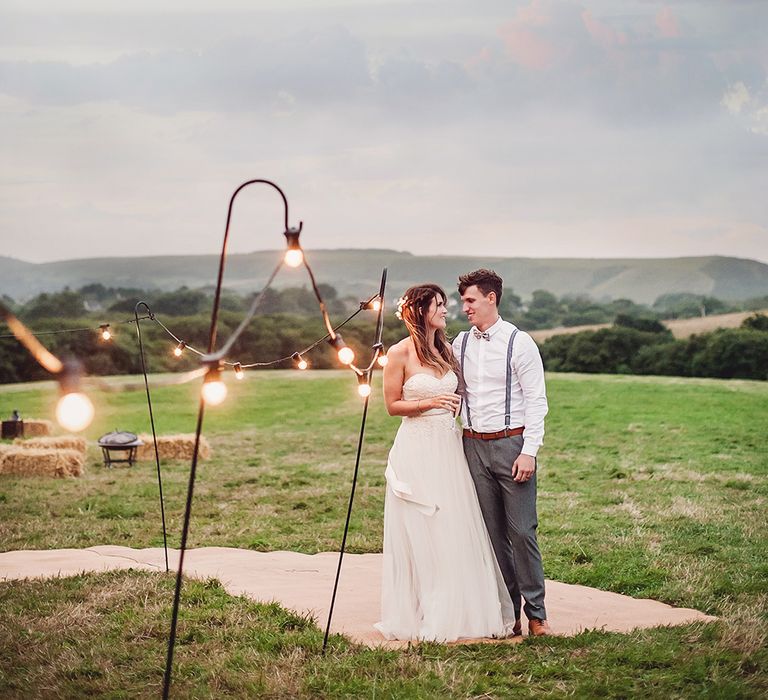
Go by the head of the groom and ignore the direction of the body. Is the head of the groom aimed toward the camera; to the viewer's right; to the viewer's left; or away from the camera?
to the viewer's left

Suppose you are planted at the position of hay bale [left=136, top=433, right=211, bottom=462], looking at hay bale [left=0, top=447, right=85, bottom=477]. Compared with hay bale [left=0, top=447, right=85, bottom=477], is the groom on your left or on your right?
left

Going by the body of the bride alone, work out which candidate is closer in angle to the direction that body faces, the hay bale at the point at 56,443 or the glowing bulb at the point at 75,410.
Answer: the glowing bulb

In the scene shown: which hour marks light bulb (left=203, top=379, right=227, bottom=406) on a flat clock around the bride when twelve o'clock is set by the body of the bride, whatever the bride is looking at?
The light bulb is roughly at 2 o'clock from the bride.

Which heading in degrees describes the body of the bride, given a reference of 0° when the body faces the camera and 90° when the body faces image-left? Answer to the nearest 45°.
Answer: approximately 315°

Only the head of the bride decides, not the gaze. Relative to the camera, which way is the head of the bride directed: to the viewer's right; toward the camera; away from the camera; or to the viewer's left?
to the viewer's right

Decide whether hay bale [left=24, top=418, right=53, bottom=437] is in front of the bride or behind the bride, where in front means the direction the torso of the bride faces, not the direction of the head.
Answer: behind

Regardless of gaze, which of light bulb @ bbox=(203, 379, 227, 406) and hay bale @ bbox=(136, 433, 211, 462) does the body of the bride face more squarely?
the light bulb

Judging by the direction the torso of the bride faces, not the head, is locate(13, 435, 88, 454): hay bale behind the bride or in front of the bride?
behind

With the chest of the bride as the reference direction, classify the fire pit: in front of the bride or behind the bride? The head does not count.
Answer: behind
